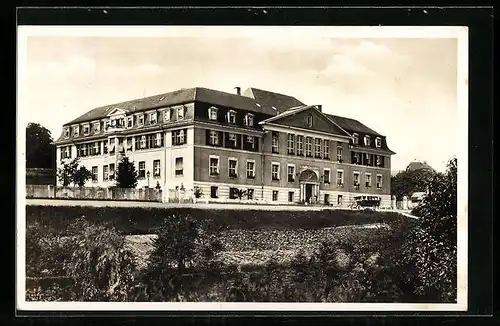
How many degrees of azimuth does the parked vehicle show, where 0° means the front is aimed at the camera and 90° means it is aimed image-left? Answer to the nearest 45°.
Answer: approximately 90°

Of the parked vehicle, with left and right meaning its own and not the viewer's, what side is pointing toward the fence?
front
